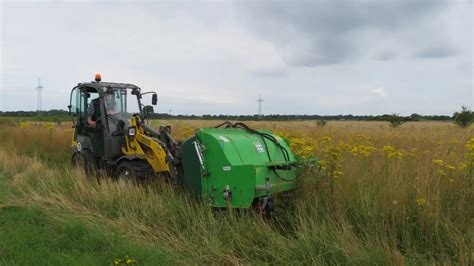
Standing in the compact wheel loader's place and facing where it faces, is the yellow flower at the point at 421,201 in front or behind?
in front

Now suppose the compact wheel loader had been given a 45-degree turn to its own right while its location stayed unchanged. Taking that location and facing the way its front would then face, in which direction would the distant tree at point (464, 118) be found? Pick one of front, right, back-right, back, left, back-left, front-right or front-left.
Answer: back-left
